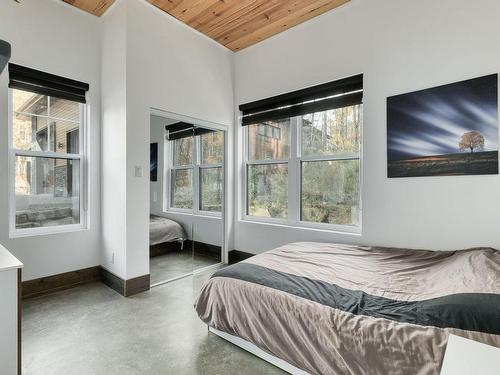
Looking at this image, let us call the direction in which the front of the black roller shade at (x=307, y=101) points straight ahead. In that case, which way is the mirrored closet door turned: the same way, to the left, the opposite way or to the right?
to the left

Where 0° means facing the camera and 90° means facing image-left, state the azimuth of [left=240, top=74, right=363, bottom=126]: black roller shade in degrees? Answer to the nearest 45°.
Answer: approximately 45°

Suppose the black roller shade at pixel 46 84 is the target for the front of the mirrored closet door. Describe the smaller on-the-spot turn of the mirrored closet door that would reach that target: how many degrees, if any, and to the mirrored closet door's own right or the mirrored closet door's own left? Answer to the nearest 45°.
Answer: approximately 135° to the mirrored closet door's own right

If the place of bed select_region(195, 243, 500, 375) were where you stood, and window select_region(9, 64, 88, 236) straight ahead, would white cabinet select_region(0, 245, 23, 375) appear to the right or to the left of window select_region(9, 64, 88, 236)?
left

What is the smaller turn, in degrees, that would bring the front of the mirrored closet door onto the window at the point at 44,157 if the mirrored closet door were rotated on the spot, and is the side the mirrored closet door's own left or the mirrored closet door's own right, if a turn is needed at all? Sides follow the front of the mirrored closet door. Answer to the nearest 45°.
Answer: approximately 135° to the mirrored closet door's own right

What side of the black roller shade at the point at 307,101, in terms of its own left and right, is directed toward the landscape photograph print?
left

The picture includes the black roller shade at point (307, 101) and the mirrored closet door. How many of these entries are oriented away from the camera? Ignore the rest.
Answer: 0

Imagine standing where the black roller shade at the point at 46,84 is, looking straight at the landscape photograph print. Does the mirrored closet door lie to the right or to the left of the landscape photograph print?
left

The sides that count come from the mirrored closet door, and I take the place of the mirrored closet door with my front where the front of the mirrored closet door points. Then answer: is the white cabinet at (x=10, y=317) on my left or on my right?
on my right

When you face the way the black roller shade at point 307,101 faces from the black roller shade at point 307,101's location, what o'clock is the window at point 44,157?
The window is roughly at 1 o'clock from the black roller shade.

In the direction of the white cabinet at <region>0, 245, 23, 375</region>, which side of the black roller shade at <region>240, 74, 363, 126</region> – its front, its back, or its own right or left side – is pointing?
front
